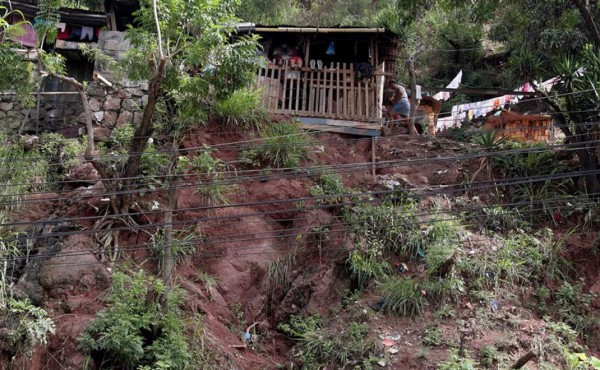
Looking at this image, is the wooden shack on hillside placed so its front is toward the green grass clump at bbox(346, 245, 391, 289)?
yes

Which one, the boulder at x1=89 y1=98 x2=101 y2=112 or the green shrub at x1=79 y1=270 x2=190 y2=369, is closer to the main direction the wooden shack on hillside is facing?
the green shrub

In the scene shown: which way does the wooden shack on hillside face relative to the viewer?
toward the camera

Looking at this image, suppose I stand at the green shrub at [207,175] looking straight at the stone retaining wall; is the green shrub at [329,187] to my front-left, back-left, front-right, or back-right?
back-right

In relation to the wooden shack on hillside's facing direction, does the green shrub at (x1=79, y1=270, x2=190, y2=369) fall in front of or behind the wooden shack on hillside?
in front

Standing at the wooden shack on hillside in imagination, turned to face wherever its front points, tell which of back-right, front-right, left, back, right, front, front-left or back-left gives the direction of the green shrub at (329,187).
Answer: front

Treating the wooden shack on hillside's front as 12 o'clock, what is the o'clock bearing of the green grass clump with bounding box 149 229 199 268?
The green grass clump is roughly at 1 o'clock from the wooden shack on hillside.

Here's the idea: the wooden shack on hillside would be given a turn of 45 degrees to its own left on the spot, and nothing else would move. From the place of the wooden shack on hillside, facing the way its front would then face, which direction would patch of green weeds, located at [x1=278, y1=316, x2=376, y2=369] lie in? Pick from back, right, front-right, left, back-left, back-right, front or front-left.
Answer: front-right

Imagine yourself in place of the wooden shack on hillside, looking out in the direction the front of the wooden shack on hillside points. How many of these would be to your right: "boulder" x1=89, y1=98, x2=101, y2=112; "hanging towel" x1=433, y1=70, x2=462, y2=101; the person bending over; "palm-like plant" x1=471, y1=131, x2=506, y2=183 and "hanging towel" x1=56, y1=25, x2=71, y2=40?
2

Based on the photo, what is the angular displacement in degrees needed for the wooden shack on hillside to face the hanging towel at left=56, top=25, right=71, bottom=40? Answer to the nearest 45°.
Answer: approximately 90° to its right

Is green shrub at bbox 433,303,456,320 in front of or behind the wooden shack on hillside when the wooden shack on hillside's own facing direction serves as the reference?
in front

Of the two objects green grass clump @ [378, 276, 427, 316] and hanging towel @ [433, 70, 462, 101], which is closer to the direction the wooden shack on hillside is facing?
the green grass clump

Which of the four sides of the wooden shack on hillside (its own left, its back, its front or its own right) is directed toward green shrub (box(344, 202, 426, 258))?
front

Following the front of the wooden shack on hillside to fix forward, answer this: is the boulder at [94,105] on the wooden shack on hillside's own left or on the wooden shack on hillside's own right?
on the wooden shack on hillside's own right

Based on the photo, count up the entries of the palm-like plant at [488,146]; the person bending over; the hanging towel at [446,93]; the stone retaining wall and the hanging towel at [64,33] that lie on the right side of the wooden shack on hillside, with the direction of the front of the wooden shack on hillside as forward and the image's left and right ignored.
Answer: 2

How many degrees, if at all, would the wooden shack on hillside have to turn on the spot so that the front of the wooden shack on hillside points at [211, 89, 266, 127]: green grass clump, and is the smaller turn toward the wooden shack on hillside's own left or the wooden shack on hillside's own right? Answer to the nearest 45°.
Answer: approximately 45° to the wooden shack on hillside's own right
